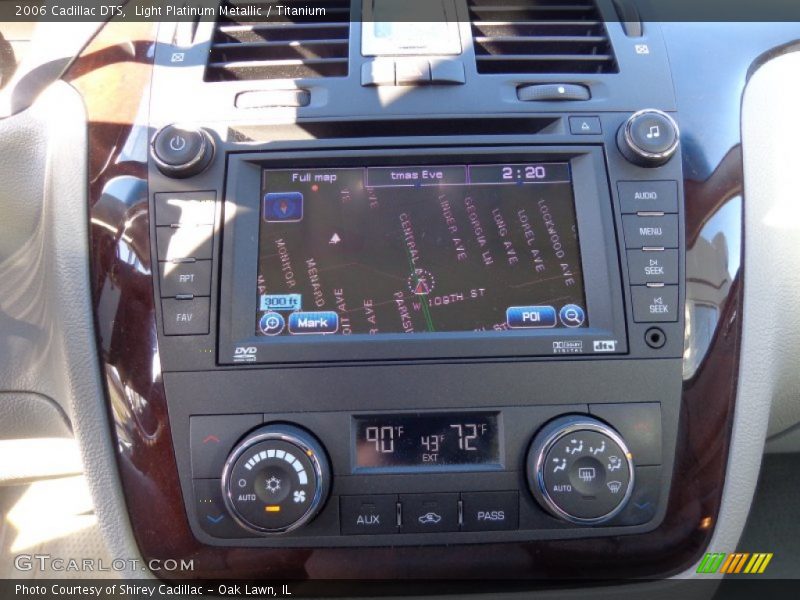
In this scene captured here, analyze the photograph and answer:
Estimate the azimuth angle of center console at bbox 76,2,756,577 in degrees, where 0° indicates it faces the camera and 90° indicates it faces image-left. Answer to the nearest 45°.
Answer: approximately 0°
